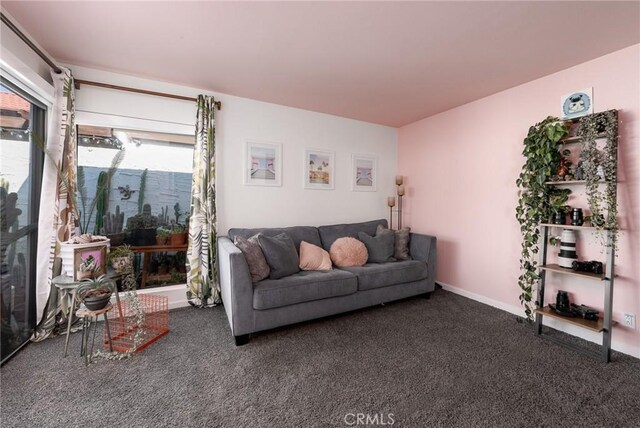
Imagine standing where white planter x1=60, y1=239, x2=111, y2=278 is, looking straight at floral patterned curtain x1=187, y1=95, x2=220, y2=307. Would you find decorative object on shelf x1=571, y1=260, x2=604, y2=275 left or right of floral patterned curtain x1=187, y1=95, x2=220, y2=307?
right

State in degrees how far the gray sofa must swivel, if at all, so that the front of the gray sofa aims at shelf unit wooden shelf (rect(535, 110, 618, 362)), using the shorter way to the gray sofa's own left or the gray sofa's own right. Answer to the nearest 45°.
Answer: approximately 45° to the gray sofa's own left

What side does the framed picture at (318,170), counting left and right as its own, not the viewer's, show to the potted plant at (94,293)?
right

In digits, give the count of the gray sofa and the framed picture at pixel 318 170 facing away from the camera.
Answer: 0

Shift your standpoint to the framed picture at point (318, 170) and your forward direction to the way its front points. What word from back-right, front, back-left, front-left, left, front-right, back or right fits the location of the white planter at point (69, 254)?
right

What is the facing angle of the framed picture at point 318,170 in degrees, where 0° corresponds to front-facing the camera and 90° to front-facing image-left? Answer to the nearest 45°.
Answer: approximately 315°

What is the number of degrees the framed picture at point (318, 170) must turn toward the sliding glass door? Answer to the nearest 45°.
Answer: approximately 90° to its right

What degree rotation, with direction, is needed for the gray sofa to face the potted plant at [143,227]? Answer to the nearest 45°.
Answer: approximately 135° to its right

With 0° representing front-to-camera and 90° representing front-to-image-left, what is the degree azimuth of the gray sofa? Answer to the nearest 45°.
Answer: approximately 315°

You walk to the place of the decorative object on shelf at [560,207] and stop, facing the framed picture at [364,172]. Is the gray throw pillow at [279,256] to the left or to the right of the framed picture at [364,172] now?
left
